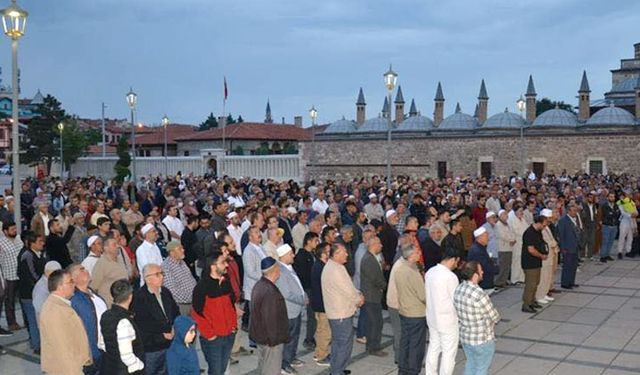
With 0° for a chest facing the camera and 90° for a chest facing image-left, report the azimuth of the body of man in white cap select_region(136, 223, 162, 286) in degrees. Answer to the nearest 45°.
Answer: approximately 315°

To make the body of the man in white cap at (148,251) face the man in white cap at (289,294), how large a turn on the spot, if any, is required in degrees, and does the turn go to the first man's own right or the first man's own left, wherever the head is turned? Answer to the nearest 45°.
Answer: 0° — they already face them

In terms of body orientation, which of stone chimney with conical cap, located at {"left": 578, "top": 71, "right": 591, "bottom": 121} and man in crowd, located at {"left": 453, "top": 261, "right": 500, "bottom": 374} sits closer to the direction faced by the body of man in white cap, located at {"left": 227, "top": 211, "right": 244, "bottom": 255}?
the man in crowd
